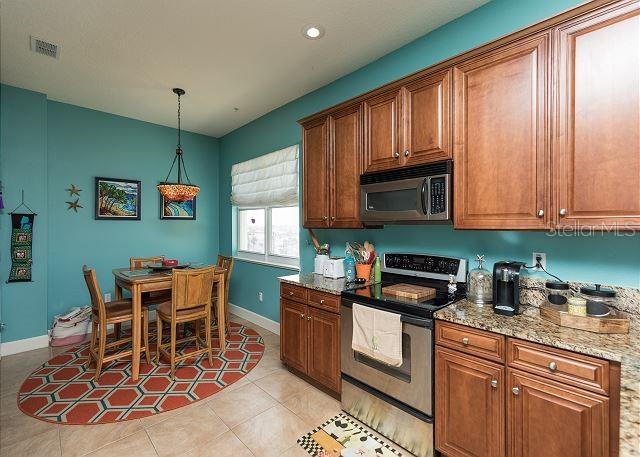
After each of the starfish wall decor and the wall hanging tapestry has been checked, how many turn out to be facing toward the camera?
2

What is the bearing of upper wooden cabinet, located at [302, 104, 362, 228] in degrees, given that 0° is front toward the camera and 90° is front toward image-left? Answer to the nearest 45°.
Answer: approximately 45°

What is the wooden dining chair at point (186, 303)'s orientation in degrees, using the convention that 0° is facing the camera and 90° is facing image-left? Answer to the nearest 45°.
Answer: approximately 135°

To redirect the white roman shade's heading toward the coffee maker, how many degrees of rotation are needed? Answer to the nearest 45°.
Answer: approximately 90° to its left

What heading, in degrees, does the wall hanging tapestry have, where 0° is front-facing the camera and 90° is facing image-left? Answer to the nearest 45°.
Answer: approximately 0°

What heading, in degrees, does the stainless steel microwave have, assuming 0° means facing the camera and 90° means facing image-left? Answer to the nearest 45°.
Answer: approximately 45°

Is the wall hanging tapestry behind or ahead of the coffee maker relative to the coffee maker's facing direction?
ahead

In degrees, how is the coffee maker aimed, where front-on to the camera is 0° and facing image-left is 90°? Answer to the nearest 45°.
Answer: approximately 45°

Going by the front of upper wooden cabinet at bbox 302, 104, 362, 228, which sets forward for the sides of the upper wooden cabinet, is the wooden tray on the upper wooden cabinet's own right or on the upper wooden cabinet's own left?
on the upper wooden cabinet's own left
